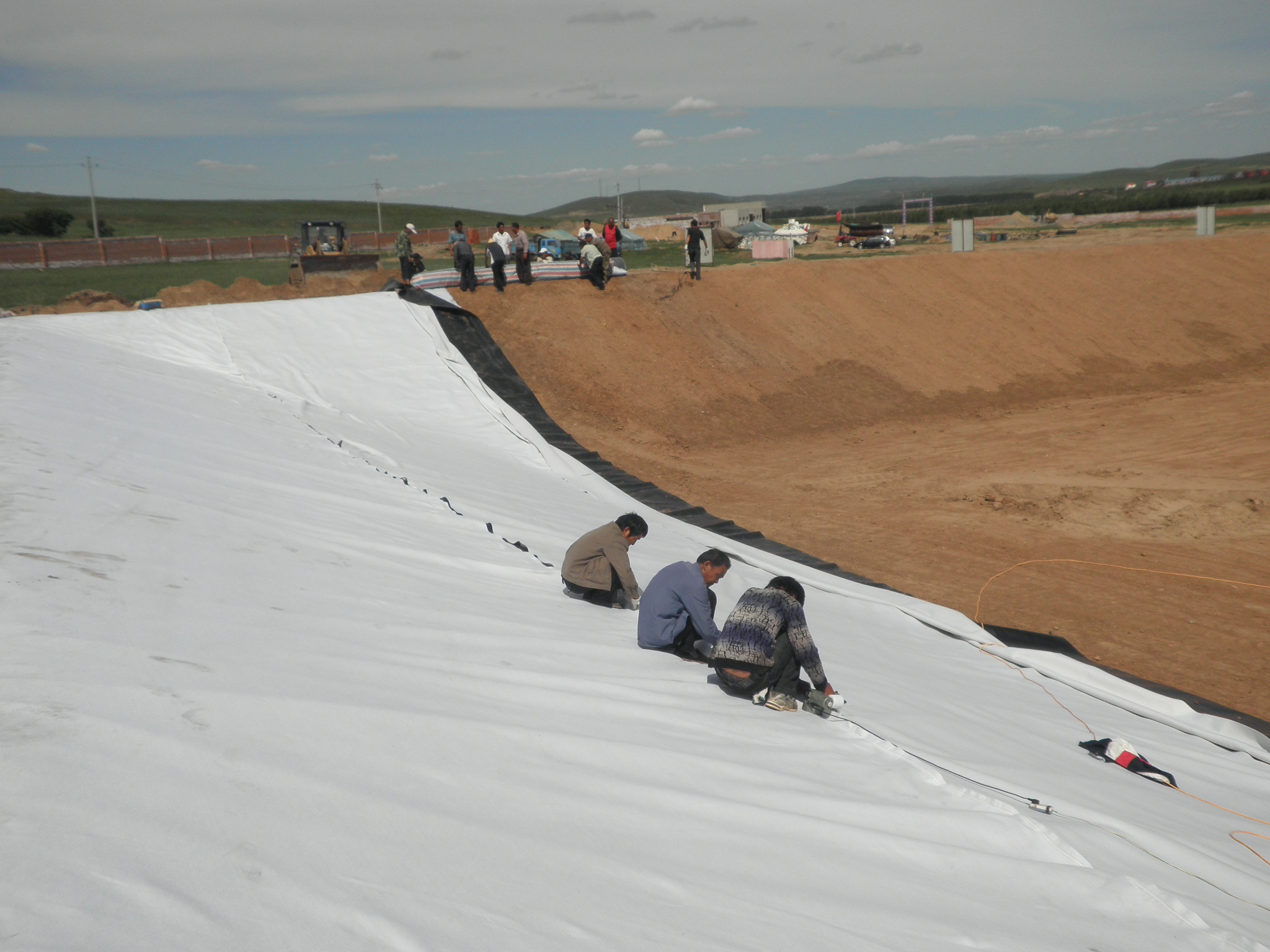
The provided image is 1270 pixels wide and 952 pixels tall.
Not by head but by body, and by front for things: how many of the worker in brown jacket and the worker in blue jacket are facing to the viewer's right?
2

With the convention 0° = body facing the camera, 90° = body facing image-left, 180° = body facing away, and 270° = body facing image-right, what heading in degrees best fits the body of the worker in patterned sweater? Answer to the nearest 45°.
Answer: approximately 225°

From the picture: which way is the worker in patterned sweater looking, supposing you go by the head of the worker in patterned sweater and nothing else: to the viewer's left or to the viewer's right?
to the viewer's right

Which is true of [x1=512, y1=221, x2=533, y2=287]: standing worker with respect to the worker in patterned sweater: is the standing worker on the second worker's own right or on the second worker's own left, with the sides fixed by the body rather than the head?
on the second worker's own left

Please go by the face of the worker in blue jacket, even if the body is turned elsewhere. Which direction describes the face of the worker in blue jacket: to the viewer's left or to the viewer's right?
to the viewer's right

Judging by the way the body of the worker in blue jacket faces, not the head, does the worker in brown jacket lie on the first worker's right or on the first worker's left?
on the first worker's left

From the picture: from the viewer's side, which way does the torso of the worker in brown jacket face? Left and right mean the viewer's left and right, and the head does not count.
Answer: facing to the right of the viewer

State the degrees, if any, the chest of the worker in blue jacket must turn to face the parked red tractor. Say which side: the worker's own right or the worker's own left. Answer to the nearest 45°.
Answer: approximately 90° to the worker's own left

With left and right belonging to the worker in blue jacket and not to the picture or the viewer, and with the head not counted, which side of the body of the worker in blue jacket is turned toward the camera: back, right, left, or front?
right
